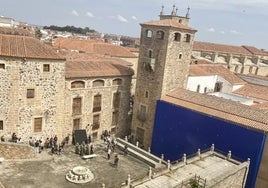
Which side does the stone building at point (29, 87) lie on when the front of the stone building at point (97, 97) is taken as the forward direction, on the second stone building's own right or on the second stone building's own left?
on the second stone building's own right

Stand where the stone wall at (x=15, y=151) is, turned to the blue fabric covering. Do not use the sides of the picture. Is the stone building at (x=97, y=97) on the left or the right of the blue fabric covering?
left

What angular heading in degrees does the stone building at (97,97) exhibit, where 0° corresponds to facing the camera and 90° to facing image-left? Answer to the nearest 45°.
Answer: approximately 0°

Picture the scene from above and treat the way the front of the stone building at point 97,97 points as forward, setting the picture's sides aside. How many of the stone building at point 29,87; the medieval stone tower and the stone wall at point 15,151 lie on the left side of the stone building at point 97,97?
1

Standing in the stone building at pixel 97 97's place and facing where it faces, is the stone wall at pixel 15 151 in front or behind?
in front

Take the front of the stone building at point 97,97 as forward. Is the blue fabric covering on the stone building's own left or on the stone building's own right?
on the stone building's own left

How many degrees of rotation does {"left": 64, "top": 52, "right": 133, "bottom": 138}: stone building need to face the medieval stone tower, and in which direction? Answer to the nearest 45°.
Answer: approximately 90° to its left
